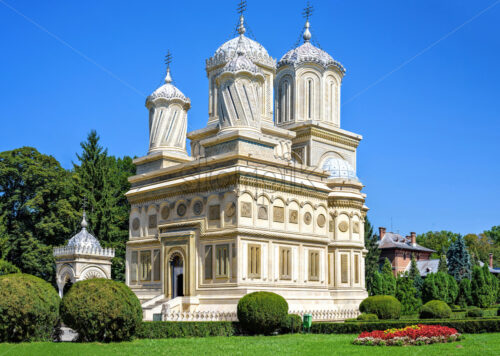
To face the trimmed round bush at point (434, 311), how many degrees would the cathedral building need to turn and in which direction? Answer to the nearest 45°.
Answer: approximately 135° to its left

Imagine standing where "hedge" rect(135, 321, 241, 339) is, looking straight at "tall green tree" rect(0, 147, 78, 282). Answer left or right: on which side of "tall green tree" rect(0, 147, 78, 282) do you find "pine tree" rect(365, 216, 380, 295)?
right

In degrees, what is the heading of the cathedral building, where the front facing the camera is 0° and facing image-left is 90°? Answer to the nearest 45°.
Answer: approximately 45°

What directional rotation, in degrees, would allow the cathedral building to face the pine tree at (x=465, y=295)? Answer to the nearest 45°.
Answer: approximately 180°

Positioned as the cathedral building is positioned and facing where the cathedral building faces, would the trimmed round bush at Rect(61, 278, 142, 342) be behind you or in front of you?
in front

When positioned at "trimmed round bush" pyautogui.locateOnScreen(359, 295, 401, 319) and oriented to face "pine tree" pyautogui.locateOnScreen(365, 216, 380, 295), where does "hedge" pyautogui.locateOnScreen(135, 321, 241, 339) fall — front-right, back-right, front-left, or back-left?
back-left

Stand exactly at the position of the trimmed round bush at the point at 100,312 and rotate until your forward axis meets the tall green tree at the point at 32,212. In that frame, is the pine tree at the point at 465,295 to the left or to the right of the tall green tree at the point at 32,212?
right
